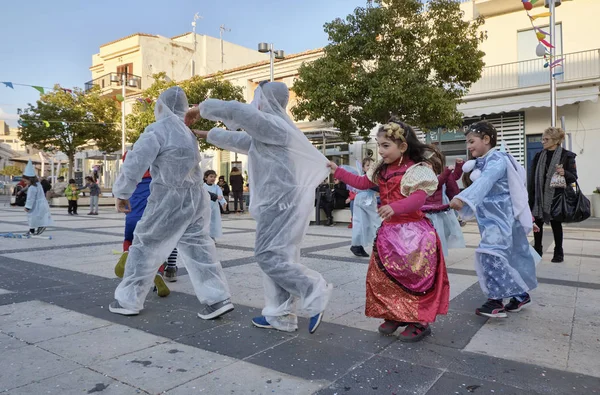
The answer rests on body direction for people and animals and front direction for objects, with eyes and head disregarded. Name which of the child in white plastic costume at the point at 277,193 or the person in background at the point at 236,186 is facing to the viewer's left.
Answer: the child in white plastic costume

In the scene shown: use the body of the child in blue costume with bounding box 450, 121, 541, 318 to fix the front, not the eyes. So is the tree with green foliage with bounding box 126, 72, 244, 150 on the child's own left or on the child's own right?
on the child's own right

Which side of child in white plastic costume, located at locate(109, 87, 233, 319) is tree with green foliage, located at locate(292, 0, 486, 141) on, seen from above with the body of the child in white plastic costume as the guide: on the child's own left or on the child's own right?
on the child's own right

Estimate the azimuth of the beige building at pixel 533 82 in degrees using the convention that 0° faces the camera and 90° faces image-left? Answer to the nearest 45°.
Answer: approximately 45°

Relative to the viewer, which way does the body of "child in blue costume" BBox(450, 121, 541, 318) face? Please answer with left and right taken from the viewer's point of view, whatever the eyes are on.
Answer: facing to the left of the viewer

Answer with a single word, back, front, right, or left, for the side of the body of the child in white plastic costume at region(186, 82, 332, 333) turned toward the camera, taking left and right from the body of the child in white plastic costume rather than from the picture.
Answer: left

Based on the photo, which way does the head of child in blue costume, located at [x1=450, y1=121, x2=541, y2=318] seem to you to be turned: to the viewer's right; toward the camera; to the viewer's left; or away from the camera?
to the viewer's left

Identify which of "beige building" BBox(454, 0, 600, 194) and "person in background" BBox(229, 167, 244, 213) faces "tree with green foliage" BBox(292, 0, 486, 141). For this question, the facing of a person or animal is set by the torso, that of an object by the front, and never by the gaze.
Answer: the beige building
